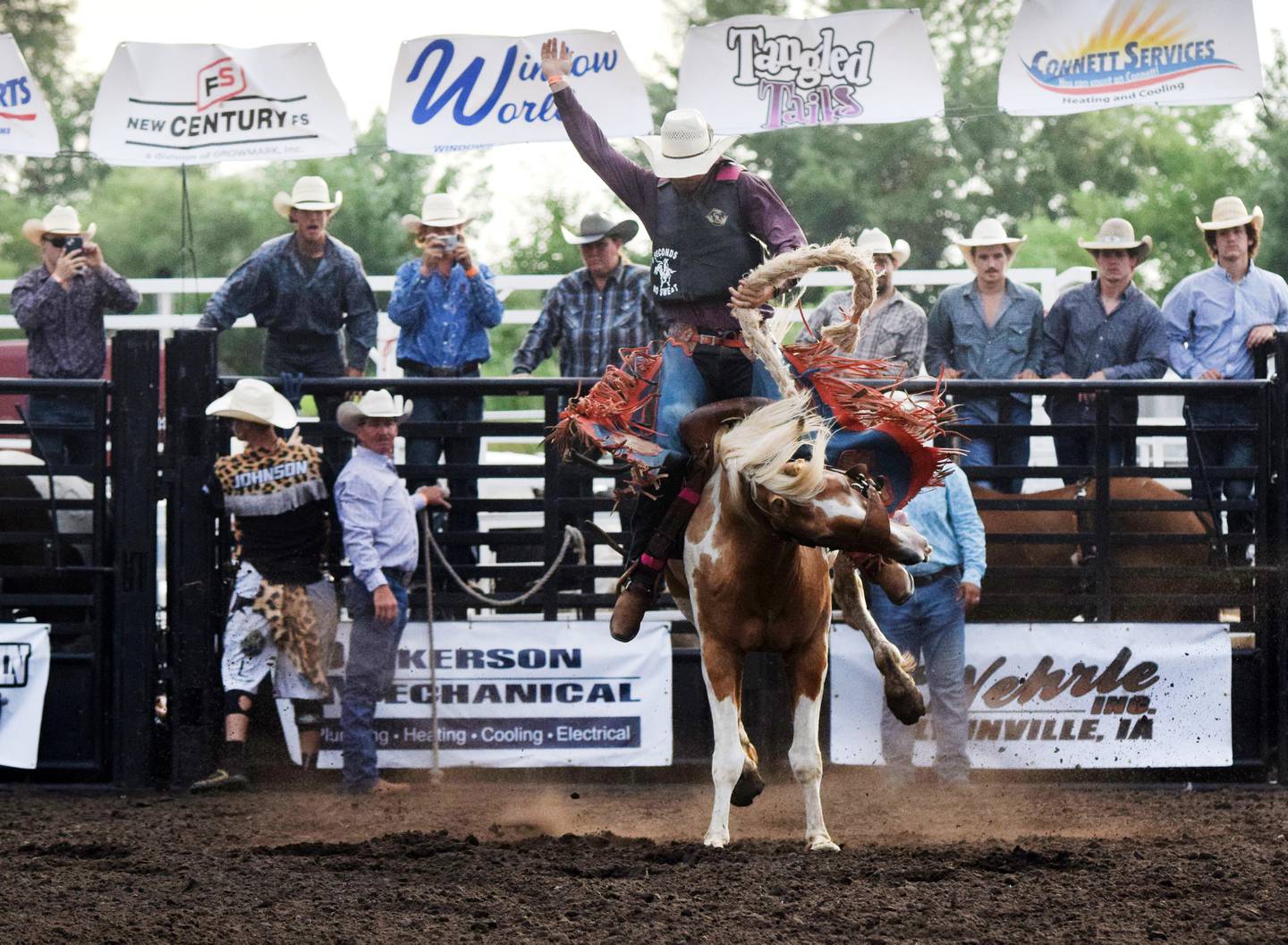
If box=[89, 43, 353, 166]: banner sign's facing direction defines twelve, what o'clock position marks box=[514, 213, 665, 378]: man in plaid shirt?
The man in plaid shirt is roughly at 10 o'clock from the banner sign.

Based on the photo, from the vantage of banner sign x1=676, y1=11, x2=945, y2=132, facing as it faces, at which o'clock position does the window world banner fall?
The window world banner is roughly at 3 o'clock from the banner sign.

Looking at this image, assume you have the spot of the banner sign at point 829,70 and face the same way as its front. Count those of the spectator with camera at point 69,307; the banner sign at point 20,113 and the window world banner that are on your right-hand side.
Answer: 3

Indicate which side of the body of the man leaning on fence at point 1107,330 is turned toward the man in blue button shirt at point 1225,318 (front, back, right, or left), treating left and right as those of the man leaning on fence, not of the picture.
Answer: left

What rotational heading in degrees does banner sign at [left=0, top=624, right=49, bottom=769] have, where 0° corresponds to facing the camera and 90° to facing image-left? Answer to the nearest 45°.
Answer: approximately 0°

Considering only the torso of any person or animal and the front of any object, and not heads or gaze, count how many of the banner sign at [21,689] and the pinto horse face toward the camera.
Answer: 2

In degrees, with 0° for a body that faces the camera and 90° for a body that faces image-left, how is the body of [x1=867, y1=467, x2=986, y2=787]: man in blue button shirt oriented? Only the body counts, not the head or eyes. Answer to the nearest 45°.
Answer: approximately 45°
